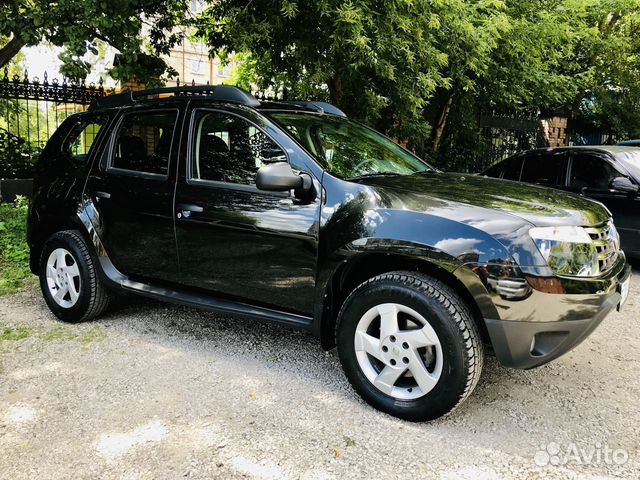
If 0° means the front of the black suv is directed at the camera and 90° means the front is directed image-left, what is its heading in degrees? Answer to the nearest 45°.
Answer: approximately 315°

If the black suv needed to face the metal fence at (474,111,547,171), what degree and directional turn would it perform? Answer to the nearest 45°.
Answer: approximately 135° to its left

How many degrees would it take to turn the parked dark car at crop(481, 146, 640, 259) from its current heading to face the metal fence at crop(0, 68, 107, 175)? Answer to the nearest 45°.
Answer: approximately 135° to its right

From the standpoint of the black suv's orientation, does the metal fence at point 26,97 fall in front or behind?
behind

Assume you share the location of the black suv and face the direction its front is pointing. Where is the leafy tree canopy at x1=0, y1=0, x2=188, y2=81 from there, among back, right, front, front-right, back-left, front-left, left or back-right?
back

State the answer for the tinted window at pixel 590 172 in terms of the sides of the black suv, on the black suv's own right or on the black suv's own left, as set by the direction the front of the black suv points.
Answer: on the black suv's own left
